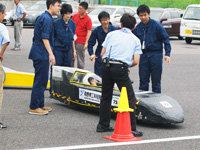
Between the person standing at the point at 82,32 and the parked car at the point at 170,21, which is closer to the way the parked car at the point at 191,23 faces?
the person standing

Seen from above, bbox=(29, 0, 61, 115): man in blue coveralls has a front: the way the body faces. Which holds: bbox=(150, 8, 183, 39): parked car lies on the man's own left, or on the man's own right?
on the man's own left

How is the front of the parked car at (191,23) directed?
toward the camera

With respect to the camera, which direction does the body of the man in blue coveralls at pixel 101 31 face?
toward the camera

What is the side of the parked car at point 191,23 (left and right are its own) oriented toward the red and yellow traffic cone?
front

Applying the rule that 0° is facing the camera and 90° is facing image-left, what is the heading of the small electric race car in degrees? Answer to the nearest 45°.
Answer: approximately 315°

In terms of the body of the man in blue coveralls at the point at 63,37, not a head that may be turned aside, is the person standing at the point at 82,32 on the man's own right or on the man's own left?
on the man's own left

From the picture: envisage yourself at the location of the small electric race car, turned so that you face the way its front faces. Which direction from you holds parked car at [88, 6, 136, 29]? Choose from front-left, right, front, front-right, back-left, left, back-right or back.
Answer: back-left

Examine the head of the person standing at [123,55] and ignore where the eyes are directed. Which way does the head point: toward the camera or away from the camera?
away from the camera

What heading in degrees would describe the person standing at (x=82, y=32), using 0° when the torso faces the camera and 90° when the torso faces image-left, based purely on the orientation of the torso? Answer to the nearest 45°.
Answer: approximately 45°

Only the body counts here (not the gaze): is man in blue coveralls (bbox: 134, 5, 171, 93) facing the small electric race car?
yes

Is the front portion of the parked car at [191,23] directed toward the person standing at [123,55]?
yes

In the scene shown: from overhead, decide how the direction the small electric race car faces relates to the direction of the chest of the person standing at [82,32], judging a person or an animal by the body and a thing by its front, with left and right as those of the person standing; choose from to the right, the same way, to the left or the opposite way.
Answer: to the left

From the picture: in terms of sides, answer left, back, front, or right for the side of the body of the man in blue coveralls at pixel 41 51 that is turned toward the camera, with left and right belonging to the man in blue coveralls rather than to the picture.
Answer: right

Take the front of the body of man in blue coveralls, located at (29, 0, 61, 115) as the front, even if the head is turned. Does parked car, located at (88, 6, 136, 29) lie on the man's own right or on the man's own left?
on the man's own left

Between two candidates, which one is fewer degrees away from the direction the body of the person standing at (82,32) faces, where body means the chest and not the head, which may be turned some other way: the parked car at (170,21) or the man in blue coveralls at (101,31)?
the man in blue coveralls

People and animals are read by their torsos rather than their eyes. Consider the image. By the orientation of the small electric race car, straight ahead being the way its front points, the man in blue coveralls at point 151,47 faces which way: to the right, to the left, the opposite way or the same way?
to the right
